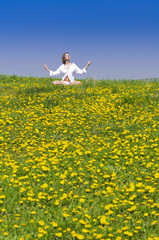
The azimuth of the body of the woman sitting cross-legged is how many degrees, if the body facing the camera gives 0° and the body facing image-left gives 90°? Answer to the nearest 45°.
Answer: approximately 0°
